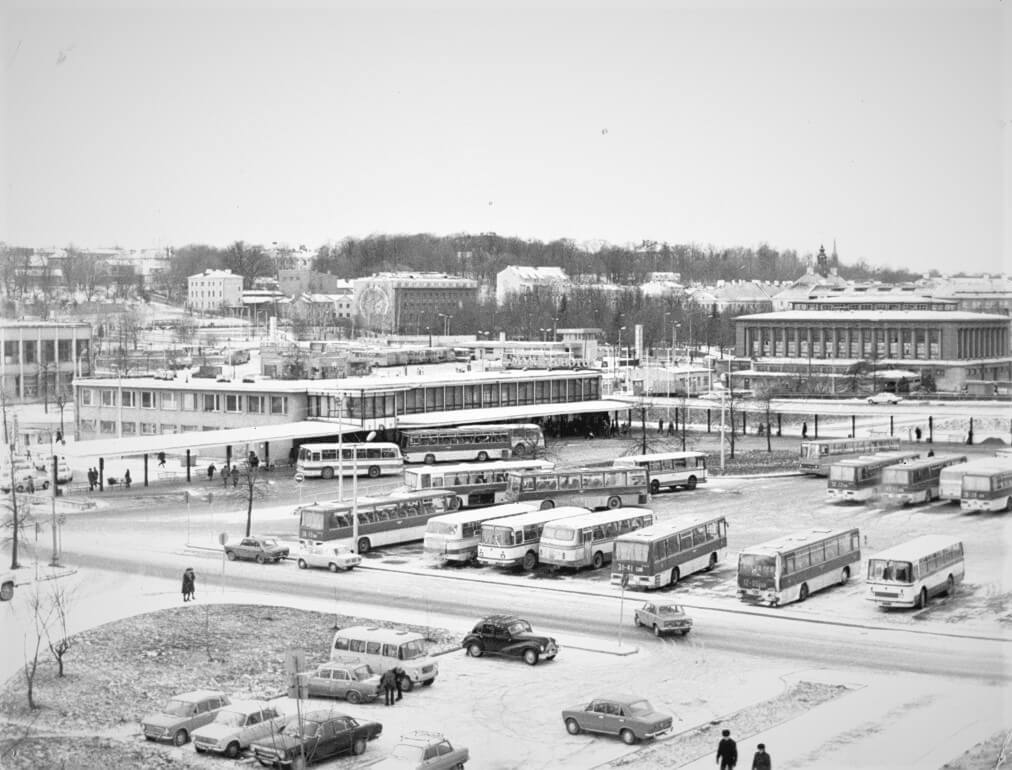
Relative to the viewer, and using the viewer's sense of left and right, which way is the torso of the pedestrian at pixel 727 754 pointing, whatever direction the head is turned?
facing away from the viewer

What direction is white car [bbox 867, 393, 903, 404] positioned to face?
to the viewer's left

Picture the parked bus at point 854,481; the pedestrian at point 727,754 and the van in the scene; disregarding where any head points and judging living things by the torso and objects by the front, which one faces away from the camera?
the pedestrian

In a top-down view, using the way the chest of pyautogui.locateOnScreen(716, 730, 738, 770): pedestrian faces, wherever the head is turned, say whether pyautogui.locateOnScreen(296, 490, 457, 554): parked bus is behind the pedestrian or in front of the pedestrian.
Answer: in front

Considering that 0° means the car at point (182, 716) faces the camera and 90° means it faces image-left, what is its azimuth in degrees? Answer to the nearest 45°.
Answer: approximately 45°

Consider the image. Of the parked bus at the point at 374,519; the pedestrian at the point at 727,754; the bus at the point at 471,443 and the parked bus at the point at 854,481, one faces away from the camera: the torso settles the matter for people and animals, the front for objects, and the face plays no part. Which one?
the pedestrian

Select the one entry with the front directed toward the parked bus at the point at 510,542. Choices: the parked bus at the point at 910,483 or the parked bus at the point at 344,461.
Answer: the parked bus at the point at 910,483

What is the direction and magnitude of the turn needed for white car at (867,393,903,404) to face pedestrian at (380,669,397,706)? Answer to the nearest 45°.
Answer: approximately 90° to its left

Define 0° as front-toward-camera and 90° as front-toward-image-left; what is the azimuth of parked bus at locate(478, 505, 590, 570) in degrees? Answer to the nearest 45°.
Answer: approximately 45°

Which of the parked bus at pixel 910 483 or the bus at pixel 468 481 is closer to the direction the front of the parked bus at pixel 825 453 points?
the bus

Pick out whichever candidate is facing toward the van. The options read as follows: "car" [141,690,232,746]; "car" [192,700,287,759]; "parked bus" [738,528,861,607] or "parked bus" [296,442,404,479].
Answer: "parked bus" [738,528,861,607]

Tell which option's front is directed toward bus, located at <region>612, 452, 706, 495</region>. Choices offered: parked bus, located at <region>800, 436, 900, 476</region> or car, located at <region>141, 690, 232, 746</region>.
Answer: the parked bus
